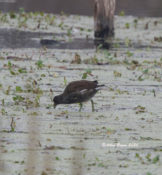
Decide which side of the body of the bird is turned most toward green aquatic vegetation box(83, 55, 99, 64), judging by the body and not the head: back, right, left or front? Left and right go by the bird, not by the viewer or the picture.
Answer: right

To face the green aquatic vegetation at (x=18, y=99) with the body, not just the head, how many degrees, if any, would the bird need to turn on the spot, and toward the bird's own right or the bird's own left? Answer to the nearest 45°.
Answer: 0° — it already faces it

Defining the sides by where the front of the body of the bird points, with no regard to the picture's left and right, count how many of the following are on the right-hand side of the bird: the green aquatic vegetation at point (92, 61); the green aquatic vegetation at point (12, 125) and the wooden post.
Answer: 2

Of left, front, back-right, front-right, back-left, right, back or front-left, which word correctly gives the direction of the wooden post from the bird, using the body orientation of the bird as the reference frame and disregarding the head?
right

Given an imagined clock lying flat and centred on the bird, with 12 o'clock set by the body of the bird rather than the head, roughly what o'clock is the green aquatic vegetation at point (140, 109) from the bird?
The green aquatic vegetation is roughly at 6 o'clock from the bird.

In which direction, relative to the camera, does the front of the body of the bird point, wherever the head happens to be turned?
to the viewer's left
